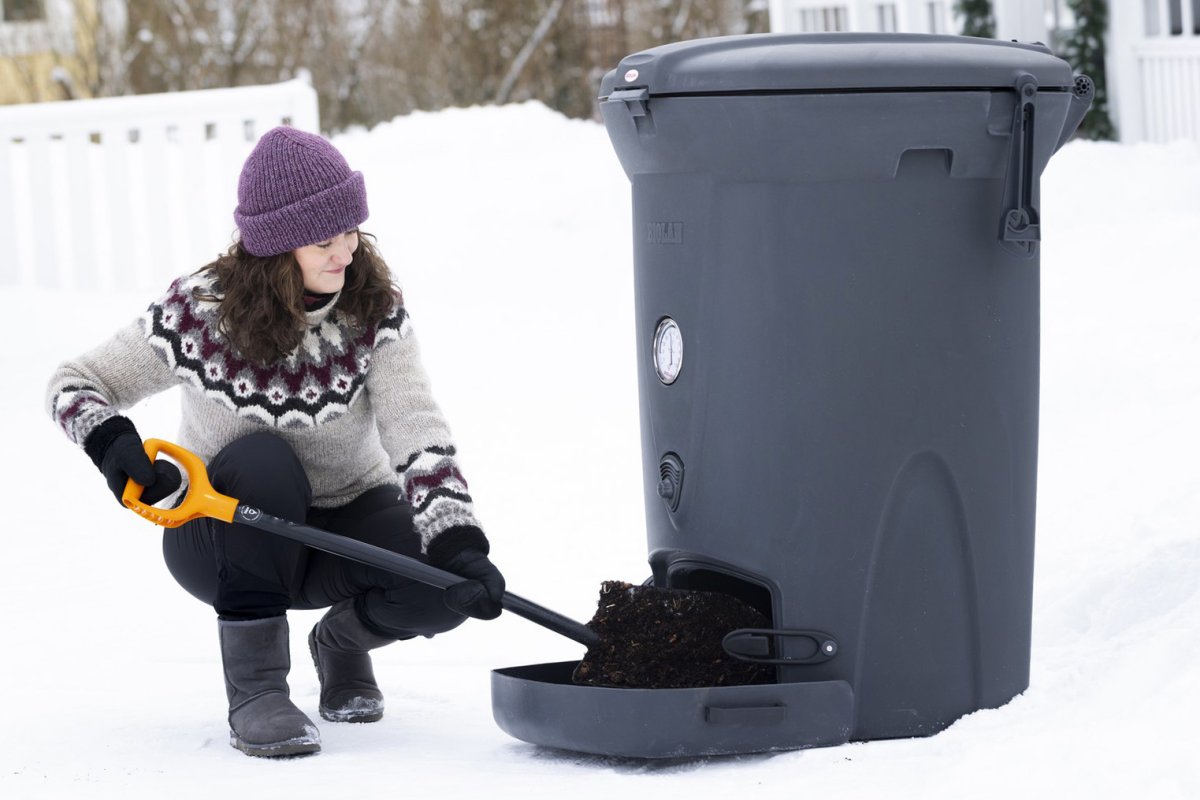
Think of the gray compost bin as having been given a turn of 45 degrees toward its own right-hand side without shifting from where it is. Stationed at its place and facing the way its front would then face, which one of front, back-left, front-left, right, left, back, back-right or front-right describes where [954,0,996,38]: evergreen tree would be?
right

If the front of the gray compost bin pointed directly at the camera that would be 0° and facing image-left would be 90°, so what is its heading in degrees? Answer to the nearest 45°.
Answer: approximately 45°

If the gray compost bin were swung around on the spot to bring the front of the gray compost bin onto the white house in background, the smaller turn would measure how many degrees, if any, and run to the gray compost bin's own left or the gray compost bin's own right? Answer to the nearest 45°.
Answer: approximately 135° to the gray compost bin's own right

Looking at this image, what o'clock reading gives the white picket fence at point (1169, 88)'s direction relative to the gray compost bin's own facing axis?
The white picket fence is roughly at 5 o'clock from the gray compost bin.

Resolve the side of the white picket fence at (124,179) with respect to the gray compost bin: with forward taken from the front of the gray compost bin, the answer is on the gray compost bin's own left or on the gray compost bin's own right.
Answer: on the gray compost bin's own right

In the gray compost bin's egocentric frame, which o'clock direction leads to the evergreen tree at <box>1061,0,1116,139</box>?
The evergreen tree is roughly at 5 o'clock from the gray compost bin.
